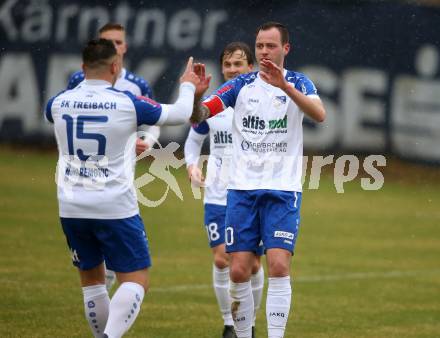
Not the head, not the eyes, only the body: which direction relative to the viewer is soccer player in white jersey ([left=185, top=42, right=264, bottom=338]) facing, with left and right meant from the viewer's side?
facing the viewer

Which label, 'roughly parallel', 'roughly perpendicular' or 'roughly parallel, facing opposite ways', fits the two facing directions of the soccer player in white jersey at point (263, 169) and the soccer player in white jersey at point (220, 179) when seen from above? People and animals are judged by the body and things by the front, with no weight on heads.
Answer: roughly parallel

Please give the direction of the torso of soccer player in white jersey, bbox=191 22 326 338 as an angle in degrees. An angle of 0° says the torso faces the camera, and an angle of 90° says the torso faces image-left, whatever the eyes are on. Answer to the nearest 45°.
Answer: approximately 0°

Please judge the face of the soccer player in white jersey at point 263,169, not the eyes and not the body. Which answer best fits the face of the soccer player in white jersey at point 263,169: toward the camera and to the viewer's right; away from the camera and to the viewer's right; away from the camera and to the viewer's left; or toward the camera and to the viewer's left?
toward the camera and to the viewer's left

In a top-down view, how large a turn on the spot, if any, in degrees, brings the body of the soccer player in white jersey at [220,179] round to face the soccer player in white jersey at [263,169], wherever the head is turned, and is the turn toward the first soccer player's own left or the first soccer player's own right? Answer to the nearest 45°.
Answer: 0° — they already face them

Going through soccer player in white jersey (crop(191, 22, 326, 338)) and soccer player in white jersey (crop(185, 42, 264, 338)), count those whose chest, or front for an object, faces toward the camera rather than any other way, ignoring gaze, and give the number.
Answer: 2

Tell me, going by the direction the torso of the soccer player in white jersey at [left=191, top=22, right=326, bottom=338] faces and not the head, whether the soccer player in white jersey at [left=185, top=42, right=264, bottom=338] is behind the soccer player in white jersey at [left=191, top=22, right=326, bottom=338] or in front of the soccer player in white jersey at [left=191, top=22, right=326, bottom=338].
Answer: behind

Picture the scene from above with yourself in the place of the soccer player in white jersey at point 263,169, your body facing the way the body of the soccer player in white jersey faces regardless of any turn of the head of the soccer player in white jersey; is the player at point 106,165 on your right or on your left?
on your right

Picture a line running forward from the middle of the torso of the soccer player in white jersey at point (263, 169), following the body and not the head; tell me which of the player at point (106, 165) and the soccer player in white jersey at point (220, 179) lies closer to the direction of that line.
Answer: the player

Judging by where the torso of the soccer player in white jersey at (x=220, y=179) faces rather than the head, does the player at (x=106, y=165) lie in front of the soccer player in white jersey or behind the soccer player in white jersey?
in front

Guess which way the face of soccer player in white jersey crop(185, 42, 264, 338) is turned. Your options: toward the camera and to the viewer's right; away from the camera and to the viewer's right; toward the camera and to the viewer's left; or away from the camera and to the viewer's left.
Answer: toward the camera and to the viewer's left
